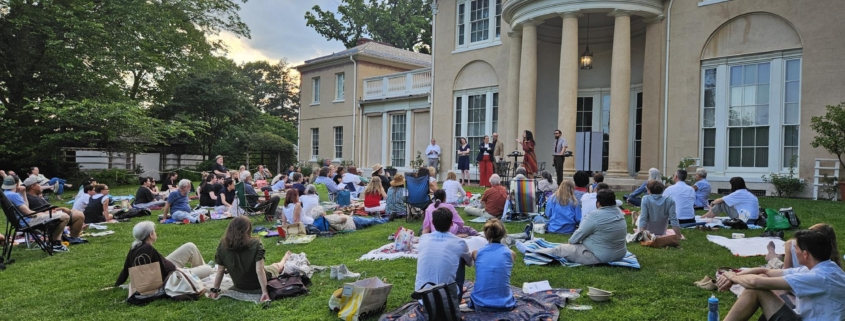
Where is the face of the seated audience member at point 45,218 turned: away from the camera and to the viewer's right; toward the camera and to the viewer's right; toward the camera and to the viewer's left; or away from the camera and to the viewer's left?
away from the camera and to the viewer's right

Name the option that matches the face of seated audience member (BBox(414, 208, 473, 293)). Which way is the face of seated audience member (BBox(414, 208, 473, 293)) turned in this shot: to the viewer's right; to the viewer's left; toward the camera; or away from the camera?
away from the camera

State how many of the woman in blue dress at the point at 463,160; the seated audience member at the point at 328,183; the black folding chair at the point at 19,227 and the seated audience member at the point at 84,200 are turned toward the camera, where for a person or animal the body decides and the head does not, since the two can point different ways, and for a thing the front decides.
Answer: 1

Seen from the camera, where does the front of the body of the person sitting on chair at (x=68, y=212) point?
to the viewer's right

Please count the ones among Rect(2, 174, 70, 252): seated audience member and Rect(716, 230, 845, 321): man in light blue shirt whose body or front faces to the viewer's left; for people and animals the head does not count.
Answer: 1

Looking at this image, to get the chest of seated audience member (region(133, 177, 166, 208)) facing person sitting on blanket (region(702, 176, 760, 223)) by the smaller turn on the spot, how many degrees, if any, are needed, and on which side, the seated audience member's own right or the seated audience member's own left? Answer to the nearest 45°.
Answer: approximately 45° to the seated audience member's own right

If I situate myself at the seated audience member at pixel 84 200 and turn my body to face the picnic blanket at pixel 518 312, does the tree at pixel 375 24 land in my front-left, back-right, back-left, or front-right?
back-left

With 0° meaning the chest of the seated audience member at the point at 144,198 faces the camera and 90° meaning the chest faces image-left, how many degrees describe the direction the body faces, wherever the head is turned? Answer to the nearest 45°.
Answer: approximately 270°

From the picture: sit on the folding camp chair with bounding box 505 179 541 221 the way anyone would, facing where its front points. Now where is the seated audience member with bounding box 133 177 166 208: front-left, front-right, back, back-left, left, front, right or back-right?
left

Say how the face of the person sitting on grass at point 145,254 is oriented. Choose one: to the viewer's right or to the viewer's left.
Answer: to the viewer's right

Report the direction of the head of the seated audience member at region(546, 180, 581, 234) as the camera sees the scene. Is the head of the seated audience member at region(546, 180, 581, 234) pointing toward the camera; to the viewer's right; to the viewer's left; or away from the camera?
away from the camera

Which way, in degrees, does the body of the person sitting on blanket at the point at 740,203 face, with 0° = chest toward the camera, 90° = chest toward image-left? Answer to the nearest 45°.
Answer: approximately 135°

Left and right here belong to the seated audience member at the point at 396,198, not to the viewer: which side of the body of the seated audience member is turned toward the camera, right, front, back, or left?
back

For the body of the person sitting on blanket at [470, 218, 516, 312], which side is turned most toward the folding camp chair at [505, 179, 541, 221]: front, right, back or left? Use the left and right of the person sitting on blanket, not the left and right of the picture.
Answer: front

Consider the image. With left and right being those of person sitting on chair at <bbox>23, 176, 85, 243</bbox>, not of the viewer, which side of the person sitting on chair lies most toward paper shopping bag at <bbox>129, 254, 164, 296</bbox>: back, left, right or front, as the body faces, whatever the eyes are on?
right

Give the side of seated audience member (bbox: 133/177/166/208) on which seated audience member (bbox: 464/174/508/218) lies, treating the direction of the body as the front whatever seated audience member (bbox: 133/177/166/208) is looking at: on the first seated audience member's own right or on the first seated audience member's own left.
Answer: on the first seated audience member's own right
